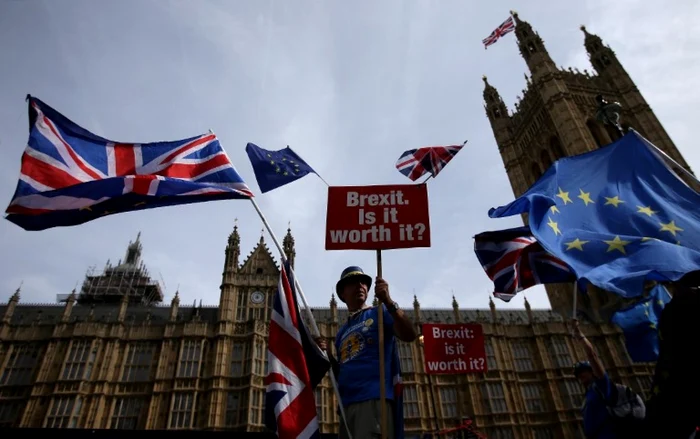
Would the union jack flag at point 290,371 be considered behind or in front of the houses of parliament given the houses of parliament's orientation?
in front

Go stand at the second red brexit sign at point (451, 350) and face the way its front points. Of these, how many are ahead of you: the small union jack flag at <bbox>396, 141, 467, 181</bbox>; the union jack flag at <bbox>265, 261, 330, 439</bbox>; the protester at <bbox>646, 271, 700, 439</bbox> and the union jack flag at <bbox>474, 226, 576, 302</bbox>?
4

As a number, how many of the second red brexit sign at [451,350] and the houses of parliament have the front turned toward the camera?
2

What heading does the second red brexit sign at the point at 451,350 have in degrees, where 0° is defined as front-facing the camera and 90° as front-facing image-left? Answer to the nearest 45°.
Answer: approximately 0°

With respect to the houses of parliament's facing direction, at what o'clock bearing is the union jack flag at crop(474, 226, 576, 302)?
The union jack flag is roughly at 11 o'clock from the houses of parliament.

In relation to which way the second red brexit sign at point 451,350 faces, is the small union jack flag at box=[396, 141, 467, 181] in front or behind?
in front

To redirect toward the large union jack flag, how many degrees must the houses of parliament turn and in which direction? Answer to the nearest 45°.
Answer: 0° — it already faces it

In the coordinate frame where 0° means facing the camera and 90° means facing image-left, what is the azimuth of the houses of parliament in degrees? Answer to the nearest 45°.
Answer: approximately 0°
